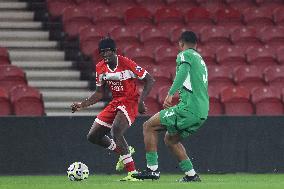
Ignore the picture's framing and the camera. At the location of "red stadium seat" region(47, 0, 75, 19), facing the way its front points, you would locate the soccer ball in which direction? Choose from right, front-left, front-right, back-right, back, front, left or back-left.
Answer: front

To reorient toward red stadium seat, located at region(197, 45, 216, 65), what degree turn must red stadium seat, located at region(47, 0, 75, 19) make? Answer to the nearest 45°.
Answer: approximately 45° to its left

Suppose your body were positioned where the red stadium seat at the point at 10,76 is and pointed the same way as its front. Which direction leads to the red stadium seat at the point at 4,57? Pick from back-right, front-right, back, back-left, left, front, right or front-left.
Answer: back

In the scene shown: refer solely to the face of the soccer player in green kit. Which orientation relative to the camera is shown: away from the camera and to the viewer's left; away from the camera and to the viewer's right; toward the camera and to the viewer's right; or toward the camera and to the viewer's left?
away from the camera and to the viewer's left

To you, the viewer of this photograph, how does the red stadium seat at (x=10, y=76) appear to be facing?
facing the viewer

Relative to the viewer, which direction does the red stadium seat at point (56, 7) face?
toward the camera

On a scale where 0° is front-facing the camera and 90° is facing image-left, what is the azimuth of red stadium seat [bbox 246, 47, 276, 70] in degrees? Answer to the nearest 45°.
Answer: approximately 0°

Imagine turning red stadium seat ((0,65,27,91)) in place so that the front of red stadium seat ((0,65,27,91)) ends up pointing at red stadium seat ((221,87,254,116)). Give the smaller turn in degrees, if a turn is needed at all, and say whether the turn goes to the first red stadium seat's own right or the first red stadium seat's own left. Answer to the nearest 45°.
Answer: approximately 90° to the first red stadium seat's own left

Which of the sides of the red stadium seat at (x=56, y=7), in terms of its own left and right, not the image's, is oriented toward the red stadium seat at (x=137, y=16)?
left

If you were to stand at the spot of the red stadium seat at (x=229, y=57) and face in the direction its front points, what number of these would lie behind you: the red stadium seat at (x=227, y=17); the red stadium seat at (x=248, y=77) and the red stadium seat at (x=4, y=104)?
1

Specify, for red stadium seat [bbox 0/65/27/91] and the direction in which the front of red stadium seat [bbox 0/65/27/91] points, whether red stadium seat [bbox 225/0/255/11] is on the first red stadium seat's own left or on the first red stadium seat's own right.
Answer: on the first red stadium seat's own left

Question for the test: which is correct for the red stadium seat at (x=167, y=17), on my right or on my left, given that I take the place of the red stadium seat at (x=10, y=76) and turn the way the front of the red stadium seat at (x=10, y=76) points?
on my left

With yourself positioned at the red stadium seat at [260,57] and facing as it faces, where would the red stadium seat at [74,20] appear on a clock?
the red stadium seat at [74,20] is roughly at 3 o'clock from the red stadium seat at [260,57].

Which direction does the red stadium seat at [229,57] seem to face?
toward the camera

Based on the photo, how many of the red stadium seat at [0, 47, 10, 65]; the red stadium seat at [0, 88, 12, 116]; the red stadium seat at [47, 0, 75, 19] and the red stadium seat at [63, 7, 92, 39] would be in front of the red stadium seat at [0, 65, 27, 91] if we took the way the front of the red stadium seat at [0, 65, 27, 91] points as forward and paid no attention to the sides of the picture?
1
